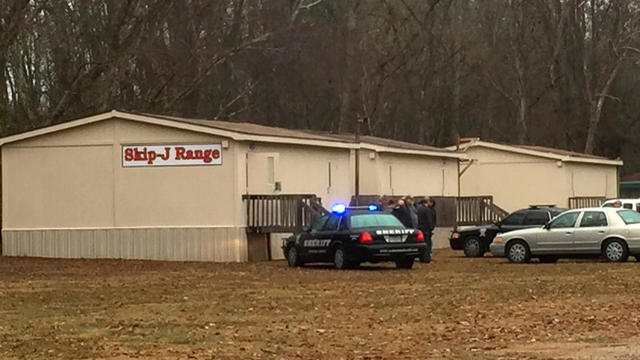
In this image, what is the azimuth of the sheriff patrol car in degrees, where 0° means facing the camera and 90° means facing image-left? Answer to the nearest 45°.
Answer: approximately 135°

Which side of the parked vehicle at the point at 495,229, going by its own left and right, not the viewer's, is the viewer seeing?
left

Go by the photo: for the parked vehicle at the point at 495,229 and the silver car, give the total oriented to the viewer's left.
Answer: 2

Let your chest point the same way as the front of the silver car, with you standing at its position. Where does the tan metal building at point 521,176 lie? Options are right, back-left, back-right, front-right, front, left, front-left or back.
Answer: right

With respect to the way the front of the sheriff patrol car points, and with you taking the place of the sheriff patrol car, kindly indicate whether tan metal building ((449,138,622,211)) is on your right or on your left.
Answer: on your right

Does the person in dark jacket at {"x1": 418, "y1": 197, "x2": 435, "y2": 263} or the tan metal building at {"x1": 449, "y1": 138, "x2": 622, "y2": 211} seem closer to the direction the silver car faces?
the person in dark jacket

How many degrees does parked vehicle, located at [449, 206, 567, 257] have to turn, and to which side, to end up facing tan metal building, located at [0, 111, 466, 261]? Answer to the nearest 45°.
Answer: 0° — it already faces it

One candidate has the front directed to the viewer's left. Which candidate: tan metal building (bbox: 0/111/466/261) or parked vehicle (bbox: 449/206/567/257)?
the parked vehicle

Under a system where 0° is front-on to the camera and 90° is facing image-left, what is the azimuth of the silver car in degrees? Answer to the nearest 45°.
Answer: approximately 90°

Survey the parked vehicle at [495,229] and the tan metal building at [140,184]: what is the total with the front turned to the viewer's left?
1

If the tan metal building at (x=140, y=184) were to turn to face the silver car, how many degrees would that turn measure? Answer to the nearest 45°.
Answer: approximately 45° to its left

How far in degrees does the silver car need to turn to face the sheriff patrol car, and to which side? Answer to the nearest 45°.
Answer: approximately 45° to its left

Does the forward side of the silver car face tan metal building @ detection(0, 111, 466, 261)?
yes
